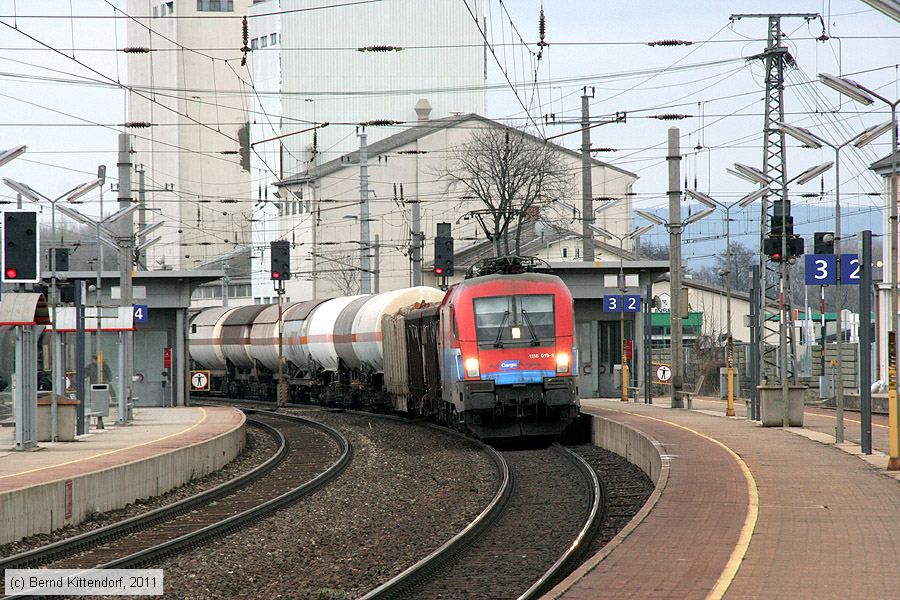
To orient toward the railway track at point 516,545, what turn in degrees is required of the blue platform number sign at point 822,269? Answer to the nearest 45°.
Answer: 0° — it already faces it

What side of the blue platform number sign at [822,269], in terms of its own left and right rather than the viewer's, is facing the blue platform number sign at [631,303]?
back

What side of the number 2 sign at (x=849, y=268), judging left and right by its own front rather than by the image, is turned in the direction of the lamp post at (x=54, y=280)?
right

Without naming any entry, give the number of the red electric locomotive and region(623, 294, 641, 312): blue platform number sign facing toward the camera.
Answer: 2

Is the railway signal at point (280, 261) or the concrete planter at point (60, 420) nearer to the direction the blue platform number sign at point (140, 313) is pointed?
the concrete planter

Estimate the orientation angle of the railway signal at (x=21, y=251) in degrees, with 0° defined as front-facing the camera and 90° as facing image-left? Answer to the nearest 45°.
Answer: approximately 0°

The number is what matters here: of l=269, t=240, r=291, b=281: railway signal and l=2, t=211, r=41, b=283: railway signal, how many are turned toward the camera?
2

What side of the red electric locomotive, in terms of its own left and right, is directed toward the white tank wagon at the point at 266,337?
back

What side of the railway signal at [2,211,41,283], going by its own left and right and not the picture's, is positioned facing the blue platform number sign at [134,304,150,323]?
back

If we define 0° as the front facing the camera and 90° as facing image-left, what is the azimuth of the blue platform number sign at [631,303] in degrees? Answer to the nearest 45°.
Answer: approximately 0°
